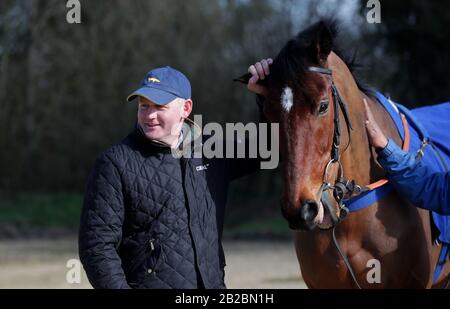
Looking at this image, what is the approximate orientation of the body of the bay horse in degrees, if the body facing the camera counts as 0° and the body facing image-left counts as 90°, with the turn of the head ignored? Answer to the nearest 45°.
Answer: approximately 45°

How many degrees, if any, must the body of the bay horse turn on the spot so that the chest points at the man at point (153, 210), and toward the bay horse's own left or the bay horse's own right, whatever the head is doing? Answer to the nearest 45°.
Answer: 0° — it already faces them
